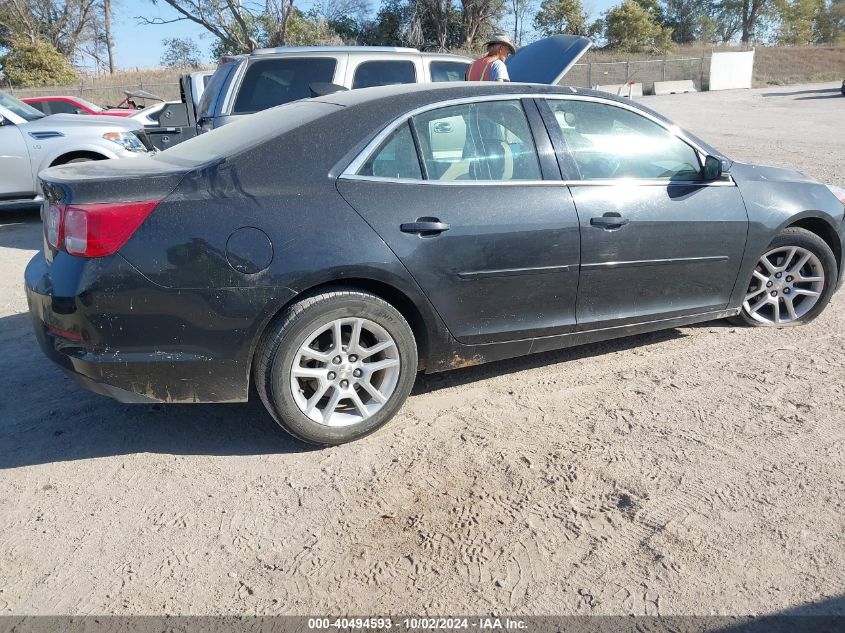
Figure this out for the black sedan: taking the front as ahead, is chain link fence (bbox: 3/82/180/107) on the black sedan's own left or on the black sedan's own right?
on the black sedan's own left

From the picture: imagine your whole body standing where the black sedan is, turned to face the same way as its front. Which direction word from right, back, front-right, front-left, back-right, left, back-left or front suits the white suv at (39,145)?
left

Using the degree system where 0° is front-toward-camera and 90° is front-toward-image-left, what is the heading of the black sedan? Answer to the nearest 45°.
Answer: approximately 225°

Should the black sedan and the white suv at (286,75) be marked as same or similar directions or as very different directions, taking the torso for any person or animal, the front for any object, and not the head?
same or similar directions

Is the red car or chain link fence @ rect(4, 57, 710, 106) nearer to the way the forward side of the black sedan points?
the chain link fence

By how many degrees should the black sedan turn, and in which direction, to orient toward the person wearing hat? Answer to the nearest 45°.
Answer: approximately 45° to its left

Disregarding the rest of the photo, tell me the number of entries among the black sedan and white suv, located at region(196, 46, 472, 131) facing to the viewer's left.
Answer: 0

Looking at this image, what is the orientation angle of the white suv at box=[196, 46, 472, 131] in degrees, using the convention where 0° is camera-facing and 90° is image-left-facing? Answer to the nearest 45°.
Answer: approximately 225°

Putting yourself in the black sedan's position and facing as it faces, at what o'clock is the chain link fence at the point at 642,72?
The chain link fence is roughly at 11 o'clock from the black sedan.

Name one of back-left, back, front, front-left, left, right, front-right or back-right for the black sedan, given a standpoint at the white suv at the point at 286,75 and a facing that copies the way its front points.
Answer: back-right
